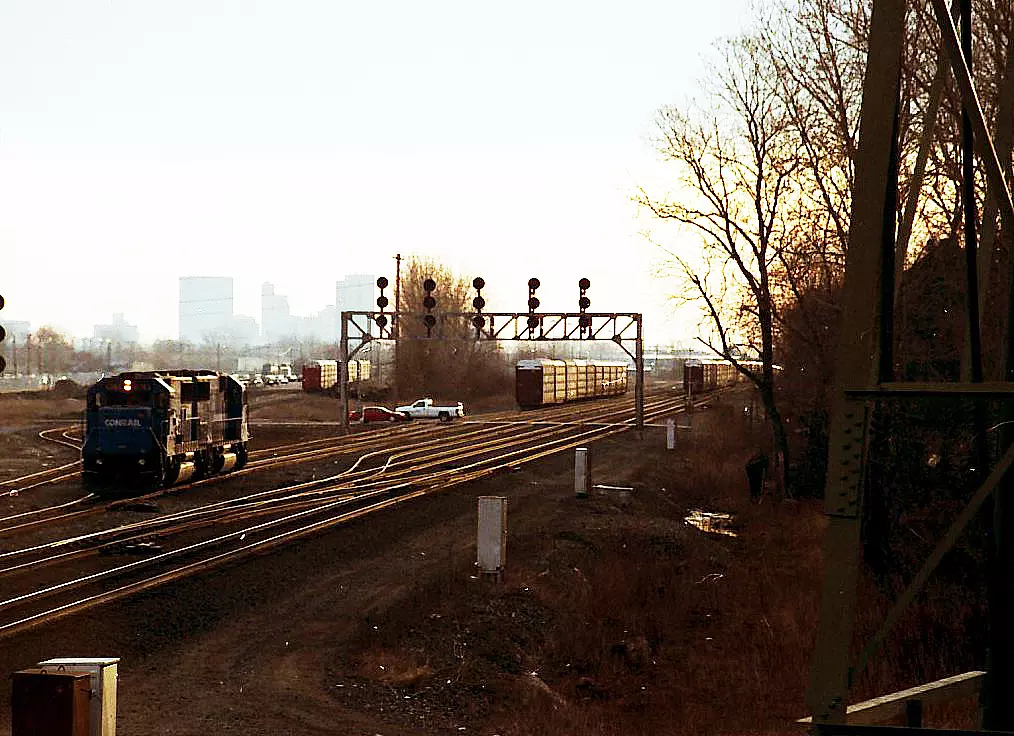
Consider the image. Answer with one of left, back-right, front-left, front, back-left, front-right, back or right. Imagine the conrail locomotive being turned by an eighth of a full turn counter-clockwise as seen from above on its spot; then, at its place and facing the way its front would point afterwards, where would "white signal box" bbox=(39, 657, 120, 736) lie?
front

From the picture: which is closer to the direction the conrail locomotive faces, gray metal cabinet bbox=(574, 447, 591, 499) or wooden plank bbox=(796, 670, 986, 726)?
the wooden plank

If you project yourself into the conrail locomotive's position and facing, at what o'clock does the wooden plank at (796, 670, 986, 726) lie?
The wooden plank is roughly at 10 o'clock from the conrail locomotive.

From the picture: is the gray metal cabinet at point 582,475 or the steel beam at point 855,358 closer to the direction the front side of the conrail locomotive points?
the steel beam

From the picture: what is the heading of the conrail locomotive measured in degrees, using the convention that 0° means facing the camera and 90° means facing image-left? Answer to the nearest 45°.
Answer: approximately 45°

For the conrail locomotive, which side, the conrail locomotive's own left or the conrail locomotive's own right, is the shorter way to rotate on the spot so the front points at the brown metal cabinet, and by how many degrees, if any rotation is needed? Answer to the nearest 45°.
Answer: approximately 45° to the conrail locomotive's own left

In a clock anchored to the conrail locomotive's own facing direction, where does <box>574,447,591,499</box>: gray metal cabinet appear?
The gray metal cabinet is roughly at 8 o'clock from the conrail locomotive.

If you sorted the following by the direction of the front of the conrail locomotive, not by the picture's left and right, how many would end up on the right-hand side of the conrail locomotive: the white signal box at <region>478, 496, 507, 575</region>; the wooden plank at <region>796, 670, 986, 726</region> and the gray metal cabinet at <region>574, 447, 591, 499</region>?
0

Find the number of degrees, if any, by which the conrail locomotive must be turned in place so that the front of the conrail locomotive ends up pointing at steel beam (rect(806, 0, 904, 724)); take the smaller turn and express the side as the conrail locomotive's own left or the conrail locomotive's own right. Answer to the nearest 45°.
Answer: approximately 45° to the conrail locomotive's own left
